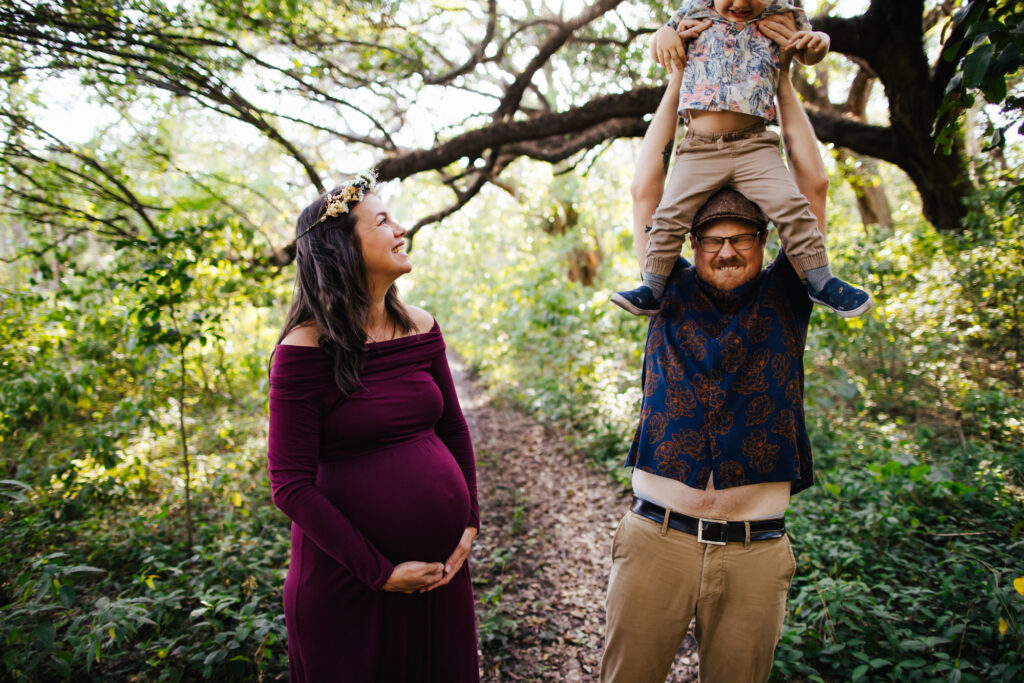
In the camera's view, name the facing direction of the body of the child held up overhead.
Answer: toward the camera

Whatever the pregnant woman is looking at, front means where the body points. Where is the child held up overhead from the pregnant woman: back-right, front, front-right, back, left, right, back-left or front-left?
front-left

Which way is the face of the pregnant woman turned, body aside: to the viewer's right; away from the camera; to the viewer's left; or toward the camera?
to the viewer's right

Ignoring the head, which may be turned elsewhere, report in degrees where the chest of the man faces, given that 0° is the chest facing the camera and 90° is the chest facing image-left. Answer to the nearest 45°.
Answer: approximately 0°

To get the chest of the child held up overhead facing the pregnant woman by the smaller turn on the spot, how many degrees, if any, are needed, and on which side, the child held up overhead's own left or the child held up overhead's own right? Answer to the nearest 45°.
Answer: approximately 45° to the child held up overhead's own right

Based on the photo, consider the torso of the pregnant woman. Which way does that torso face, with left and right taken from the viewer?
facing the viewer and to the right of the viewer
